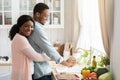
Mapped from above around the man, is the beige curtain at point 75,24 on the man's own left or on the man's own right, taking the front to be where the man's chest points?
on the man's own left

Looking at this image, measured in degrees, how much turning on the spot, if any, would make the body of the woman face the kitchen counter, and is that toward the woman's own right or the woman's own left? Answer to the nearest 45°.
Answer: approximately 45° to the woman's own left

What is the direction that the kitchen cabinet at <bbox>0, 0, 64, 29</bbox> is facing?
toward the camera

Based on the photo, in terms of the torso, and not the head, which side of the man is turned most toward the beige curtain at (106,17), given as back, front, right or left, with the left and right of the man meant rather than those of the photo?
front

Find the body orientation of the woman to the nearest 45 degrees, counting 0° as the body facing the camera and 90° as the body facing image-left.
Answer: approximately 270°

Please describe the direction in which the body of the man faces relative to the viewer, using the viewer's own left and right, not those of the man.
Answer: facing to the right of the viewer

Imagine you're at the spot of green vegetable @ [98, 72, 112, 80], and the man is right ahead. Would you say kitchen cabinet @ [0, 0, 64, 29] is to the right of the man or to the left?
right

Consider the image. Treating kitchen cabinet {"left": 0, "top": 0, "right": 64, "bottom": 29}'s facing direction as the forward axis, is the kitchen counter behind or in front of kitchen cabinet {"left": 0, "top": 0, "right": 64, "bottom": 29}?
in front

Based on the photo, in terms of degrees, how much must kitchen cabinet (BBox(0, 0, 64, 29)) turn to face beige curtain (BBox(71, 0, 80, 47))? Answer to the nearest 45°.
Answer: approximately 90° to its left
